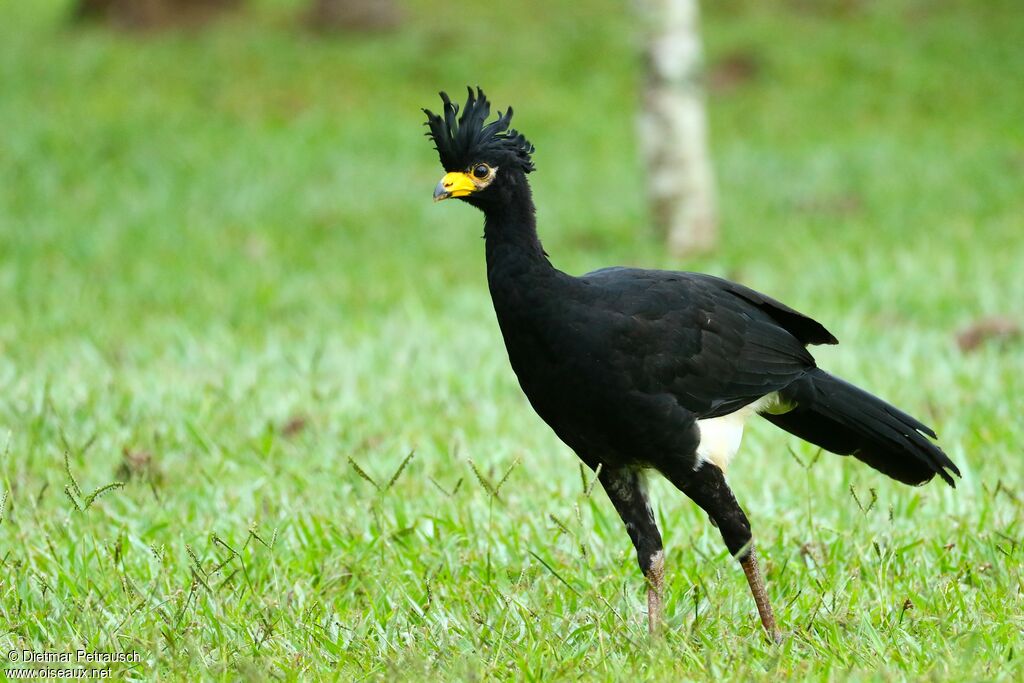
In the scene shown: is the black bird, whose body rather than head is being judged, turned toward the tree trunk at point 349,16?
no

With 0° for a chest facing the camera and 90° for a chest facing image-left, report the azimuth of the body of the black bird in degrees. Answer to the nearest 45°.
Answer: approximately 90°

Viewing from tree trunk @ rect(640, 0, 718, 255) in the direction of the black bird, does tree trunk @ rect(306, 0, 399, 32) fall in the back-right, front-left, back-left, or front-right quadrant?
back-right

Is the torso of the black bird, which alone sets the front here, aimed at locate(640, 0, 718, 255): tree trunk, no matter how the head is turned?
no
